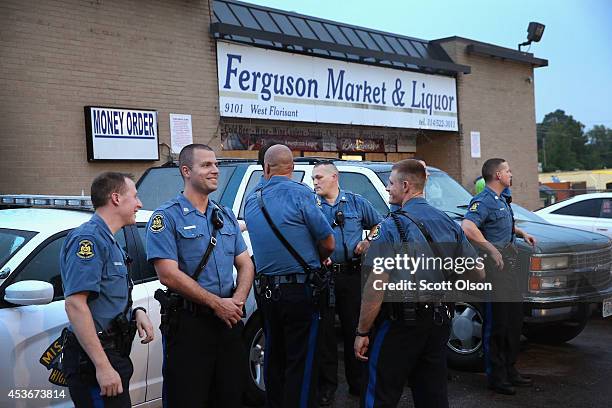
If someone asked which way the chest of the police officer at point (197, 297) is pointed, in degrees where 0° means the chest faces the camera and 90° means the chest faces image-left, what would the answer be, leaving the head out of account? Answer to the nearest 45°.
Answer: approximately 315°

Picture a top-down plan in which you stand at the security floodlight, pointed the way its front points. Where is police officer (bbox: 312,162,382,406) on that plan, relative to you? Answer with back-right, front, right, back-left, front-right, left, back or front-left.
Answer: front-right

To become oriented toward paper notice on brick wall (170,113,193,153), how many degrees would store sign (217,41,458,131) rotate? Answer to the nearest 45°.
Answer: approximately 90° to its right

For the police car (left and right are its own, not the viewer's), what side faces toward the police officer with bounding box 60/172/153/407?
left

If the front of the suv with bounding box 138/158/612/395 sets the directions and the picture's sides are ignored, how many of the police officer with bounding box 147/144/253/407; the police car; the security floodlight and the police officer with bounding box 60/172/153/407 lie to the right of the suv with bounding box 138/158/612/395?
3

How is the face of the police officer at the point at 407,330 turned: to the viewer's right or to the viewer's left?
to the viewer's left

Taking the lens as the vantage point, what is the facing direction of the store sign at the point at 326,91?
facing the viewer and to the right of the viewer

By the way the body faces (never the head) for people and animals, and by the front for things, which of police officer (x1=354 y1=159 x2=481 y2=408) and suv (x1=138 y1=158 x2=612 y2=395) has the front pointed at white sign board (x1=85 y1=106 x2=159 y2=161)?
the police officer

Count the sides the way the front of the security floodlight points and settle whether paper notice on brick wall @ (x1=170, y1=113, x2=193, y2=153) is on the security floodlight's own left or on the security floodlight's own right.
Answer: on the security floodlight's own right

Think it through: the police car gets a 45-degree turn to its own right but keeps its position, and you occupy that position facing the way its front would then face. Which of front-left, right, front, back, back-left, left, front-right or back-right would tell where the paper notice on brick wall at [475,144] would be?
back-right
